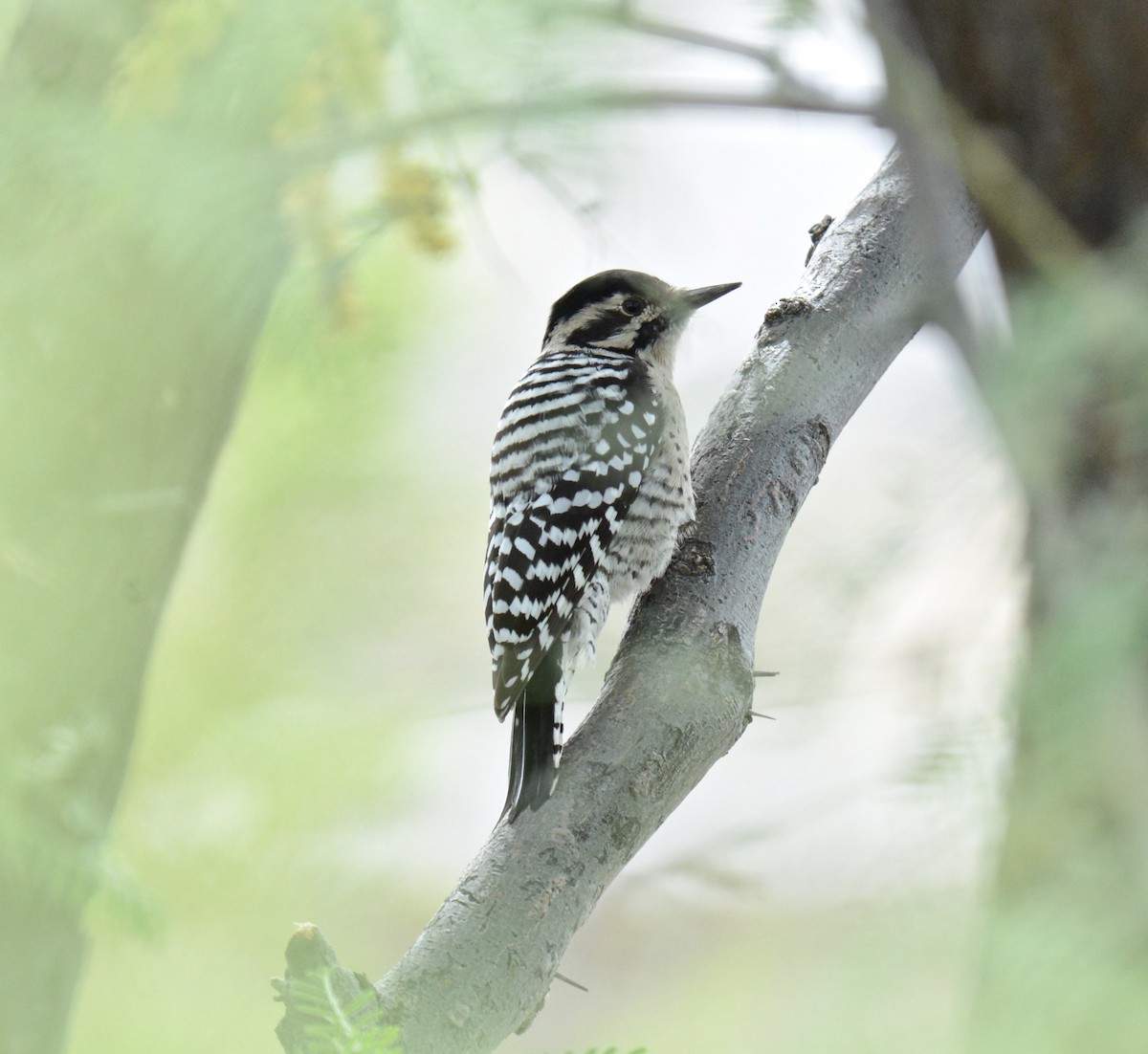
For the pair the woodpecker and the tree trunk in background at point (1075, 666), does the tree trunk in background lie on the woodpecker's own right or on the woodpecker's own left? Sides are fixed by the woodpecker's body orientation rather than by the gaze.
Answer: on the woodpecker's own right

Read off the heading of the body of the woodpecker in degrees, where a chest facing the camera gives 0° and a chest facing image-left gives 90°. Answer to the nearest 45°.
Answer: approximately 270°
